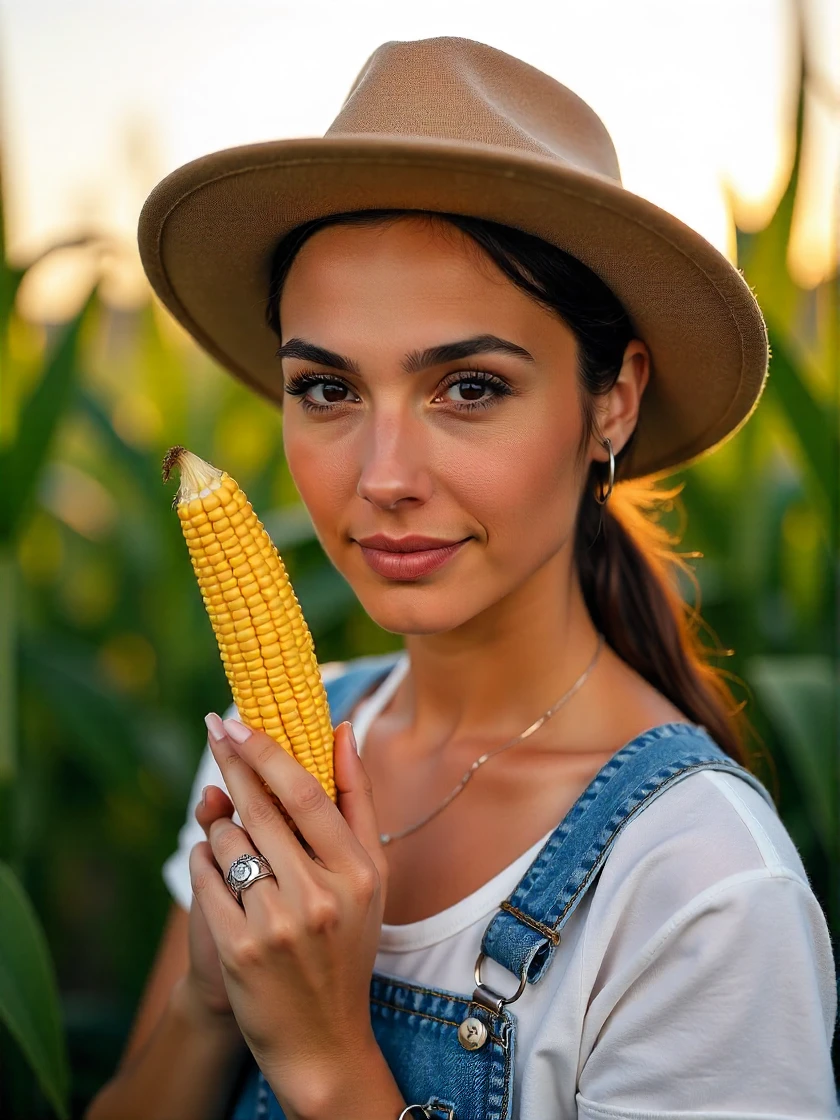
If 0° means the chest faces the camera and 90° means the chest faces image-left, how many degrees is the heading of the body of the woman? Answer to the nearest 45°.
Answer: approximately 45°
